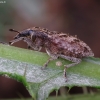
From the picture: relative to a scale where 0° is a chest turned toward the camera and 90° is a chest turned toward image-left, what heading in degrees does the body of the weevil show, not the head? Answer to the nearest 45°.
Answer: approximately 90°
